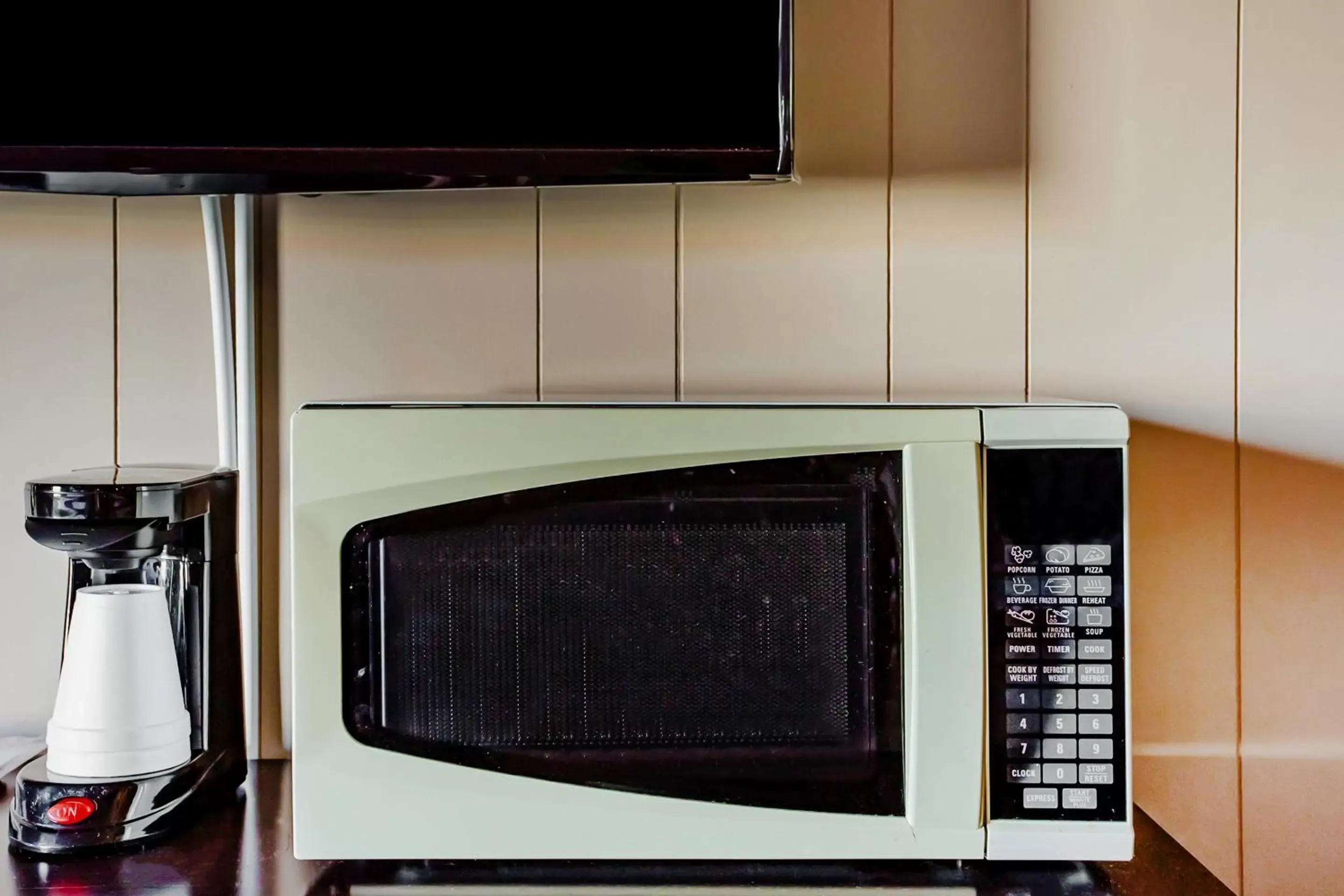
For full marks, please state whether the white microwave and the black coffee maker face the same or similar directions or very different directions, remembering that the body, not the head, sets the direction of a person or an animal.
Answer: same or similar directions

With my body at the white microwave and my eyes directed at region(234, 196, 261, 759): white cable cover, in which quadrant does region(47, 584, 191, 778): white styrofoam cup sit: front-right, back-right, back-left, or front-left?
front-left

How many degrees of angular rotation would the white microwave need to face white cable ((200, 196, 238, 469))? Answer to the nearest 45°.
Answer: approximately 135° to its right

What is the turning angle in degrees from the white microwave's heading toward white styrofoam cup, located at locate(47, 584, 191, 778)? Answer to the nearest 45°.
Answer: approximately 90° to its right

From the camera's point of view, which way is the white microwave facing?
toward the camera

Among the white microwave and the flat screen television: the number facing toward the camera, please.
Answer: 2

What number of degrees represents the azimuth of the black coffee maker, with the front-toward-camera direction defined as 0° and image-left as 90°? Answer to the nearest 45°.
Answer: approximately 45°

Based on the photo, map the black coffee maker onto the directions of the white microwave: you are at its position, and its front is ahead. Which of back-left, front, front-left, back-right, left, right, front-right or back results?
right

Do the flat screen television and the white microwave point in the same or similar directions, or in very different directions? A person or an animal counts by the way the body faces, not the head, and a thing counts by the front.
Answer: same or similar directions

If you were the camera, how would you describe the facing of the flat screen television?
facing the viewer

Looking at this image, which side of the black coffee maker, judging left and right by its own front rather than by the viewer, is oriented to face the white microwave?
left
